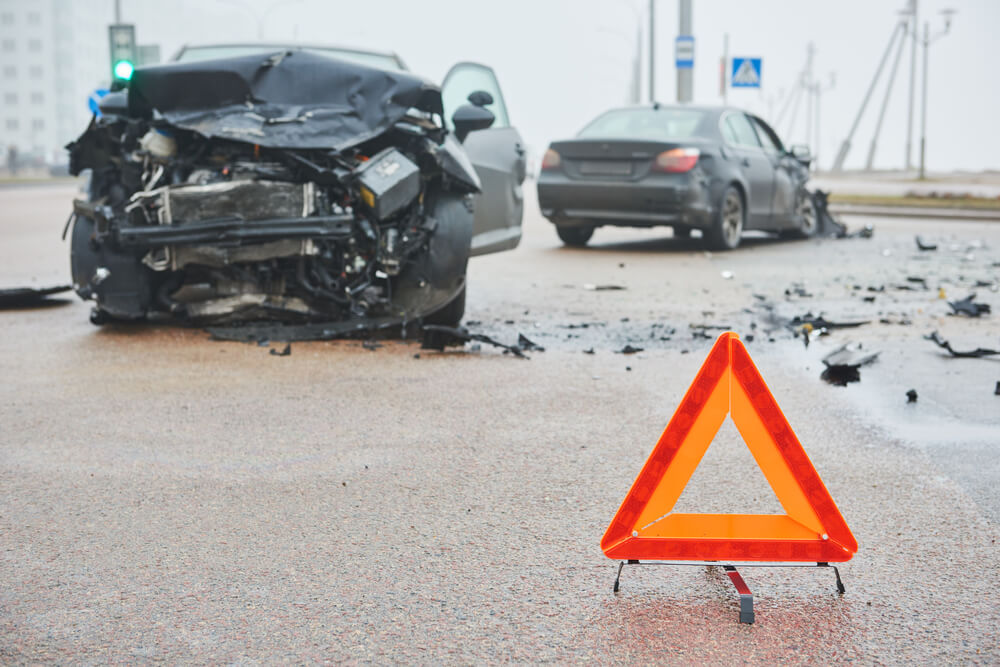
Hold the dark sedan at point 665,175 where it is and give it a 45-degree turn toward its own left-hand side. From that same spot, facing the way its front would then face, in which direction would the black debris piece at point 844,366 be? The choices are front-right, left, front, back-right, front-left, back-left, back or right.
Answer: back

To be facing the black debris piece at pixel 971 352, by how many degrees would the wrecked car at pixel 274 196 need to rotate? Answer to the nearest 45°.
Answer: approximately 90° to its left

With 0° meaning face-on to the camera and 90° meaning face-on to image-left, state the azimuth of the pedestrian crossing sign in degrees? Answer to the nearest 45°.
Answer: approximately 0°

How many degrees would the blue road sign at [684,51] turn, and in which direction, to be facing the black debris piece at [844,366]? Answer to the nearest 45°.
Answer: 0° — it already faces it

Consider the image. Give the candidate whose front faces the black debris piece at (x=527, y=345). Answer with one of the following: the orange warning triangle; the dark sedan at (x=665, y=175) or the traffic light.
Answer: the traffic light

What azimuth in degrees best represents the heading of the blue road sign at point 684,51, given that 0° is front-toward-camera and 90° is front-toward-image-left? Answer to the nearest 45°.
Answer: approximately 0°
